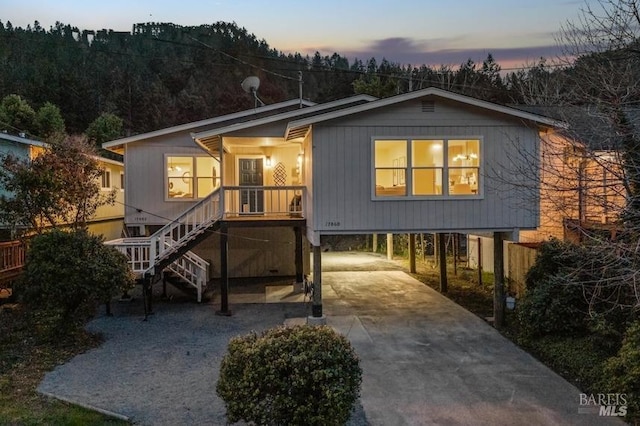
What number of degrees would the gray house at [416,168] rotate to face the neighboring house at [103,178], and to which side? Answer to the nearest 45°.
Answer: approximately 135° to its right

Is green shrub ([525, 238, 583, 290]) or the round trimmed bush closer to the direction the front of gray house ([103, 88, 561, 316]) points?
the round trimmed bush

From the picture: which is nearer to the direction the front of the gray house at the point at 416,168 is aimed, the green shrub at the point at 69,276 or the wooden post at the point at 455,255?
the green shrub

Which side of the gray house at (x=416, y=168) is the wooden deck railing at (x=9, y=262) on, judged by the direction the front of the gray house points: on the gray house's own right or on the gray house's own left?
on the gray house's own right

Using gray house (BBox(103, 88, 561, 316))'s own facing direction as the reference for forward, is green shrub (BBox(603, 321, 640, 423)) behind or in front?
in front

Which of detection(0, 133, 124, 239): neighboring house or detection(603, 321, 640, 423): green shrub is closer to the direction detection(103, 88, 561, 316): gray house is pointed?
the green shrub

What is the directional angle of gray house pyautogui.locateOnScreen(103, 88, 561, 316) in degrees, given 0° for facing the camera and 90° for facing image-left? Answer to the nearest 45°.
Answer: approximately 0°

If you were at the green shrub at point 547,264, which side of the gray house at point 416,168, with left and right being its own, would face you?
left

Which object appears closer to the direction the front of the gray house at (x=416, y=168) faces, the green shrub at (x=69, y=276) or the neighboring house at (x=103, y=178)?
the green shrub

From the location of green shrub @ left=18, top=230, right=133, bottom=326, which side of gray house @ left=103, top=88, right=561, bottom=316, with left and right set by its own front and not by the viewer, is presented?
right
